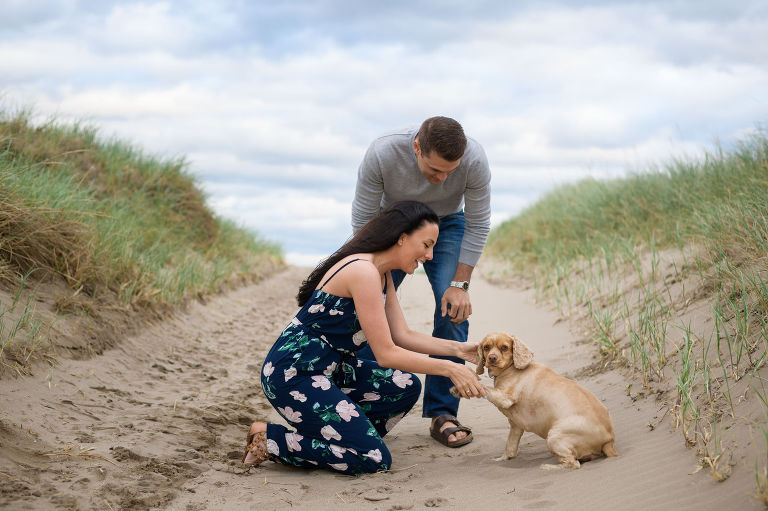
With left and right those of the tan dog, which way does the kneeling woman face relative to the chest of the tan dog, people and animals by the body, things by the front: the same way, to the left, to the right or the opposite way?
the opposite way

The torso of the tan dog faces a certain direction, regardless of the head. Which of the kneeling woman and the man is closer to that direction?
the kneeling woman

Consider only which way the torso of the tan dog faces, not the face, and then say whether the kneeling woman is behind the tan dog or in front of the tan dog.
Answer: in front

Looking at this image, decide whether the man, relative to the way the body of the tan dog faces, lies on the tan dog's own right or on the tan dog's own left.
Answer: on the tan dog's own right

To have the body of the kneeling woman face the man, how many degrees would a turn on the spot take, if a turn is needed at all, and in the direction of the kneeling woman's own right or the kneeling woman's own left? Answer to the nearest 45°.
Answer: approximately 45° to the kneeling woman's own left

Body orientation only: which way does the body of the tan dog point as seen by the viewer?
to the viewer's left

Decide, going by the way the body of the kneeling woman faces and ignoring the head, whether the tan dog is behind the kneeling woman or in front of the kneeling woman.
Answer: in front

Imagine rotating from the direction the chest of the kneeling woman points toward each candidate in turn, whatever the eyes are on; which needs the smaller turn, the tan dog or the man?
the tan dog

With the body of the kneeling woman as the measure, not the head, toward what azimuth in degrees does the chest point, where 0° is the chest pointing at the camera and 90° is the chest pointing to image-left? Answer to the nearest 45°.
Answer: approximately 270°

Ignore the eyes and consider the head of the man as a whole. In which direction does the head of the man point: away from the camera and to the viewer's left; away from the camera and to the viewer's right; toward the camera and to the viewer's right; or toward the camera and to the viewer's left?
toward the camera and to the viewer's right

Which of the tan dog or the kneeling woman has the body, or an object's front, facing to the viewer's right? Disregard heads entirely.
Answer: the kneeling woman

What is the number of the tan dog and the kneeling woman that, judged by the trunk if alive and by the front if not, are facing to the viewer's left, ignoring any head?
1
